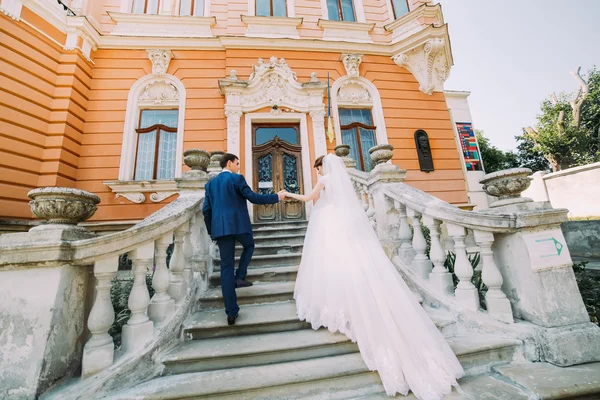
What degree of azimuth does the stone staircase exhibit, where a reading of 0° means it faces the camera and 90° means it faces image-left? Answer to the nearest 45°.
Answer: approximately 0°

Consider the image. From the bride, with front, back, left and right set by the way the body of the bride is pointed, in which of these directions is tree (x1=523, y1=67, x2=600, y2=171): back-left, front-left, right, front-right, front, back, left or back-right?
right

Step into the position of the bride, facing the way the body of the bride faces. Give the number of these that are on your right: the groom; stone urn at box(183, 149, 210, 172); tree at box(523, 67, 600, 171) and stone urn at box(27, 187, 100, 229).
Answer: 1

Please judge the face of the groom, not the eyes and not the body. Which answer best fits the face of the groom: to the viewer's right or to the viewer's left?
to the viewer's right

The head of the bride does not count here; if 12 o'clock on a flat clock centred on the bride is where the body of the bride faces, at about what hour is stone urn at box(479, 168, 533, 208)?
The stone urn is roughly at 4 o'clock from the bride.

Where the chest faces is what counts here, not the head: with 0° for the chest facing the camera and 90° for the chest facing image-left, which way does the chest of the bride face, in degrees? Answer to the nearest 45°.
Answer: approximately 135°

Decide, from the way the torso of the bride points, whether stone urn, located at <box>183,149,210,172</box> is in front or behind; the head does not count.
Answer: in front
